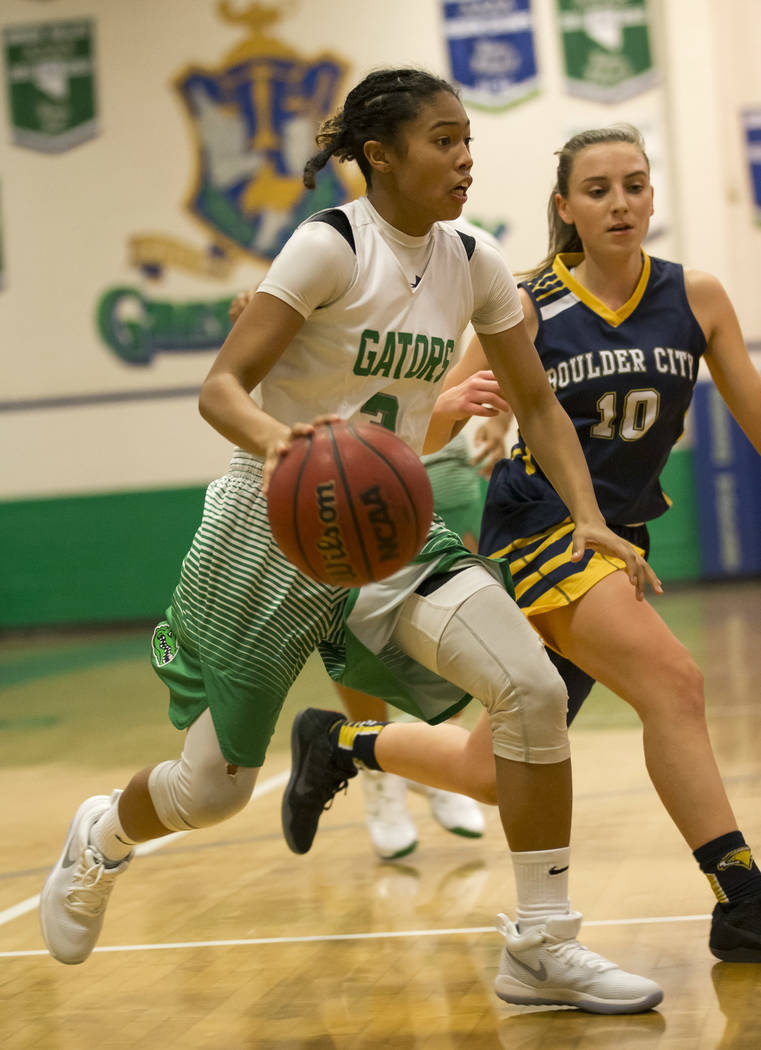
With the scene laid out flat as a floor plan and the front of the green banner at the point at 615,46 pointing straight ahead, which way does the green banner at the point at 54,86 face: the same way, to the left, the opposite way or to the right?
the same way

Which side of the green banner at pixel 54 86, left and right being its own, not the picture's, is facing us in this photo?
front

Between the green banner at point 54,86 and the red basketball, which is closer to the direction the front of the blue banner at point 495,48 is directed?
the red basketball

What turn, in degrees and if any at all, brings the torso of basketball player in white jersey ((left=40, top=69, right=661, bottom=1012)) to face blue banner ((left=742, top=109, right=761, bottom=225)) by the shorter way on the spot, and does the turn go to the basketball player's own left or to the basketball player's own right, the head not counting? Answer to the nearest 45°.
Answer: approximately 135° to the basketball player's own left

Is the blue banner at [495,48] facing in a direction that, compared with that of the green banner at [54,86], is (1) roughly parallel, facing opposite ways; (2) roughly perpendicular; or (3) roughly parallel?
roughly parallel

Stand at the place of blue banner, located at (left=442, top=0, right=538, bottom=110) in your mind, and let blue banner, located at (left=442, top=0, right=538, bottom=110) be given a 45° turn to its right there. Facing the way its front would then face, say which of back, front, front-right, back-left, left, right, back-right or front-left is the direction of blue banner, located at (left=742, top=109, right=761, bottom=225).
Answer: back-left

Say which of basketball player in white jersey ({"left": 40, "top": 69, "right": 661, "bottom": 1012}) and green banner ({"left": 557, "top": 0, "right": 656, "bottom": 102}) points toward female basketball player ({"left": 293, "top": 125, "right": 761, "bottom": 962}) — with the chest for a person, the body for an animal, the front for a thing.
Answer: the green banner

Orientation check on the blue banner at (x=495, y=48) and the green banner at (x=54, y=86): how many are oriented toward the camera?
2

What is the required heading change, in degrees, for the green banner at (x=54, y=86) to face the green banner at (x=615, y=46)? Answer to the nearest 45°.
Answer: approximately 90° to its left

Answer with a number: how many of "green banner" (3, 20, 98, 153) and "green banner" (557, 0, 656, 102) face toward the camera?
2

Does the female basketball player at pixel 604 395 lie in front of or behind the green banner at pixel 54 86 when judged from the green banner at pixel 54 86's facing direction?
in front

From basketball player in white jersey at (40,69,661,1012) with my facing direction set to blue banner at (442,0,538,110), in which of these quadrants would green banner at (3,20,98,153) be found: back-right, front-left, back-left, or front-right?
front-left

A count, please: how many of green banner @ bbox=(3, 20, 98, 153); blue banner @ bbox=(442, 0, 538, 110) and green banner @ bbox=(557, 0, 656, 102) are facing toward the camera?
3
